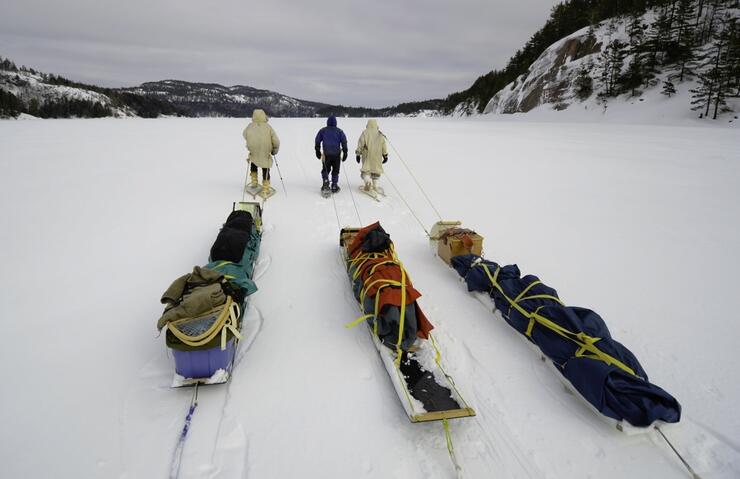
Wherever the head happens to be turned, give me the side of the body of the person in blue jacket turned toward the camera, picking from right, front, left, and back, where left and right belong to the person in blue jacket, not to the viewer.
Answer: back

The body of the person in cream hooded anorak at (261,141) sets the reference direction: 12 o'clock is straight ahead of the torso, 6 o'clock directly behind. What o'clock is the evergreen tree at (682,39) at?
The evergreen tree is roughly at 2 o'clock from the person in cream hooded anorak.

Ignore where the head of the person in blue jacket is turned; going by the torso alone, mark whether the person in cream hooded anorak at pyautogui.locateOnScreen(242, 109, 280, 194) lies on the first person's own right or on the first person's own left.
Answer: on the first person's own left

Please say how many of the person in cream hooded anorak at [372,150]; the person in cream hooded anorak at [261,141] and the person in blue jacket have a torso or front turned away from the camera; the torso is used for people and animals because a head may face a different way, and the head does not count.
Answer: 3

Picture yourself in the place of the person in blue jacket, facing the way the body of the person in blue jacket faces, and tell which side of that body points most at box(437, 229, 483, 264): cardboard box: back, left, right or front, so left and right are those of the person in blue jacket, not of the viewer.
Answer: back

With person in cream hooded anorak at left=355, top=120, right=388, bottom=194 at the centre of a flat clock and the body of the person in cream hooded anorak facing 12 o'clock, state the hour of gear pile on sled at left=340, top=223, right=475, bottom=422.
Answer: The gear pile on sled is roughly at 6 o'clock from the person in cream hooded anorak.

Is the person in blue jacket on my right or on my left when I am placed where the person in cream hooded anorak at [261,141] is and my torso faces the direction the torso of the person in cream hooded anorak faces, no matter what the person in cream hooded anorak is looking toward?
on my right

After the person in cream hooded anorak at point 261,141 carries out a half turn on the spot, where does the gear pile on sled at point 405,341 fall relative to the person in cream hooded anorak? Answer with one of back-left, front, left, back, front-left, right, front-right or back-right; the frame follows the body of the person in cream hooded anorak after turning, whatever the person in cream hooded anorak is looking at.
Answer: front

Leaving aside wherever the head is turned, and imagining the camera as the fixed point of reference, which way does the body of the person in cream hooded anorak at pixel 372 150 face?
away from the camera

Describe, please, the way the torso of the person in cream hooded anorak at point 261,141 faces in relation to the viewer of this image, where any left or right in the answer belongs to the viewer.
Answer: facing away from the viewer
